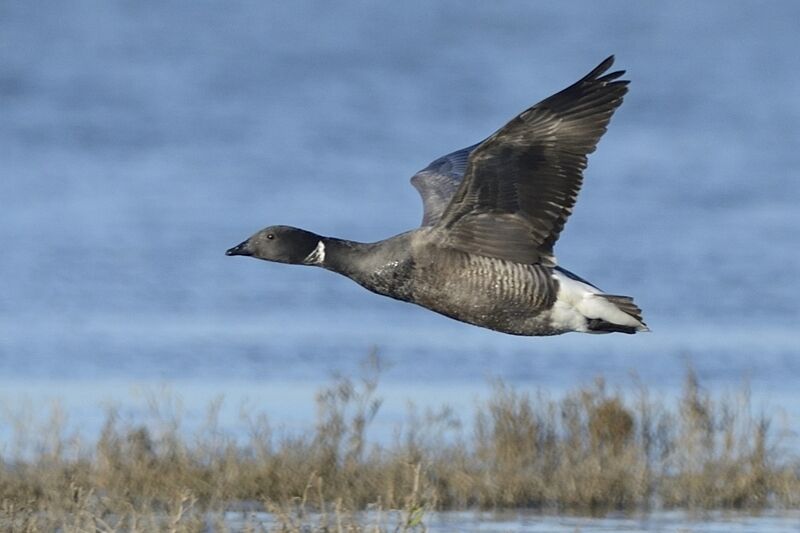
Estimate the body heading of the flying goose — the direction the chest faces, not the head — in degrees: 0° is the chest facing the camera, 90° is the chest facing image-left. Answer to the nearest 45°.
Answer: approximately 90°
